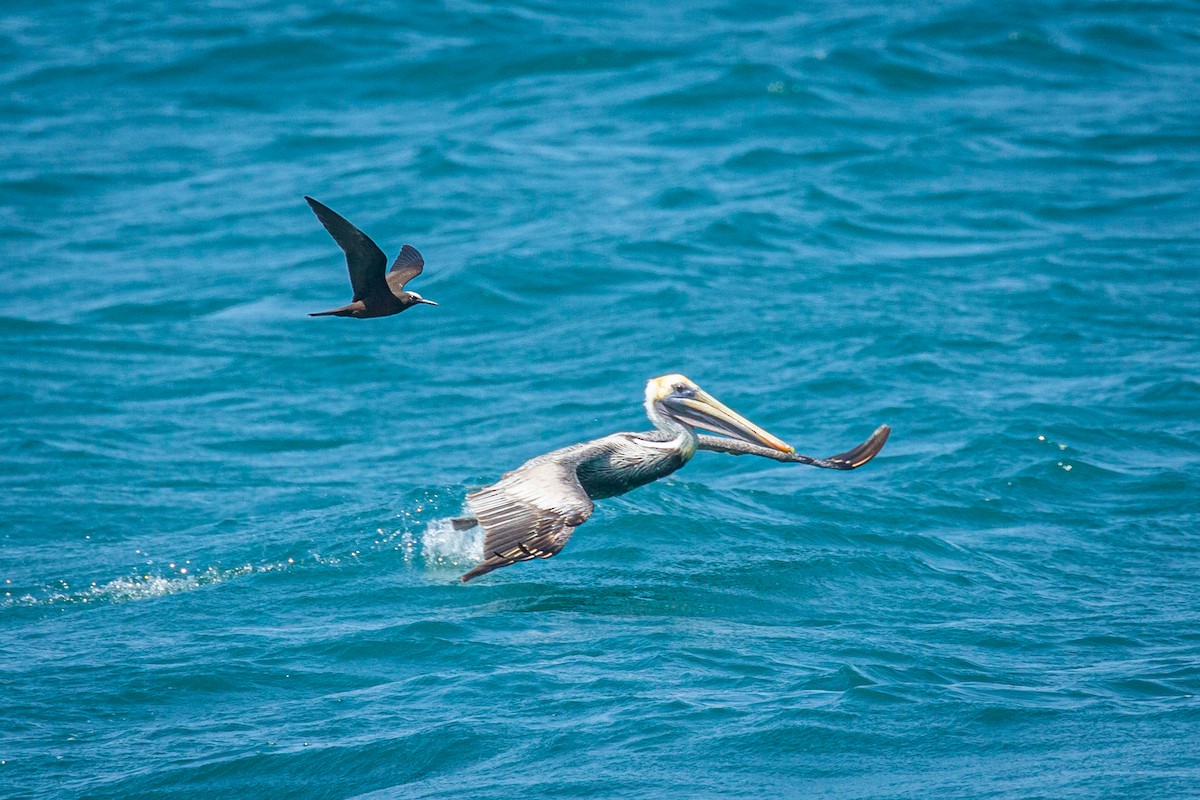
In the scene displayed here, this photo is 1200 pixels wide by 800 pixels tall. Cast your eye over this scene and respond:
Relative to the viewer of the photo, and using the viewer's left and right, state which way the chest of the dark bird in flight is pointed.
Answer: facing to the right of the viewer

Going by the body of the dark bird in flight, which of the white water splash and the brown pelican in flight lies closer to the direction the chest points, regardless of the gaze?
the brown pelican in flight

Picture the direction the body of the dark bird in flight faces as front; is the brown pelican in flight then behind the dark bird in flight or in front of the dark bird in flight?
in front
